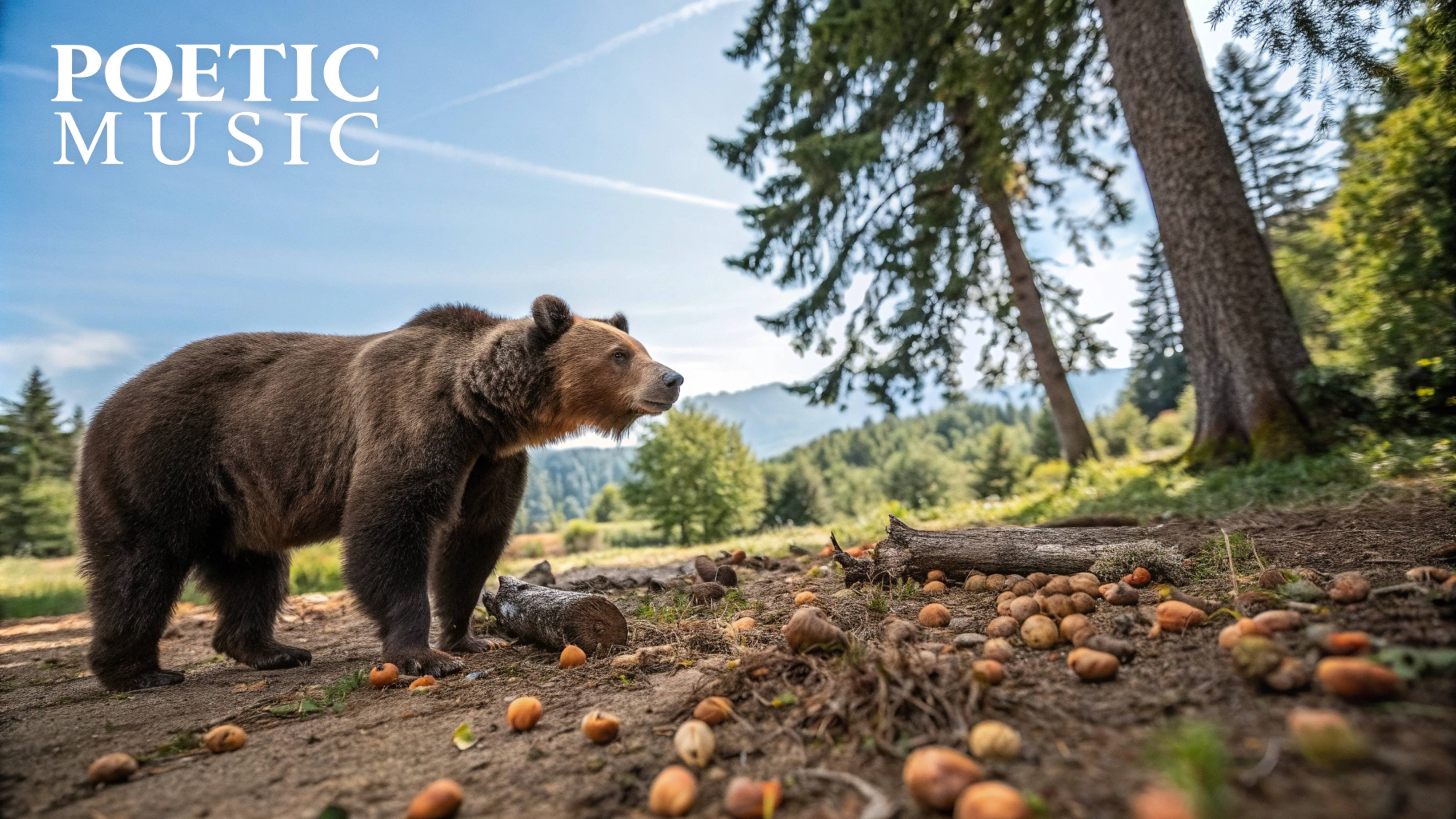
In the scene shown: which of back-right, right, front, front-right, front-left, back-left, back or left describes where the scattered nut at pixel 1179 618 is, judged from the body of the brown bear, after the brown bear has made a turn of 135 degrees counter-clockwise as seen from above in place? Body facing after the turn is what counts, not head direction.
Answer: back

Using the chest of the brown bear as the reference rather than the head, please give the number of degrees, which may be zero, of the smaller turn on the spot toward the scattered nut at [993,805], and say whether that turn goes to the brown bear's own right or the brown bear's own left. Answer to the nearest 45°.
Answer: approximately 90° to the brown bear's own right

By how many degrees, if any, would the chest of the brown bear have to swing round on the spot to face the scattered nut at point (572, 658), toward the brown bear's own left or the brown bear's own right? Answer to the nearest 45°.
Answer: approximately 45° to the brown bear's own right

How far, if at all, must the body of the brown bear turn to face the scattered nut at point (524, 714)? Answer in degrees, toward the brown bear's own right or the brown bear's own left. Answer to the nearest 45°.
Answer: approximately 90° to the brown bear's own right

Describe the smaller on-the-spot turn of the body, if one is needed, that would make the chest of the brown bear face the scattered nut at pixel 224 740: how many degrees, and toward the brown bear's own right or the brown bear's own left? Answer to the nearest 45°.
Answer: approximately 90° to the brown bear's own right

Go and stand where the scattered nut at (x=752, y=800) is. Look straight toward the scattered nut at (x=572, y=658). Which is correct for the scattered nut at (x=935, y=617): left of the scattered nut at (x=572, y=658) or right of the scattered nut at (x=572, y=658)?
right

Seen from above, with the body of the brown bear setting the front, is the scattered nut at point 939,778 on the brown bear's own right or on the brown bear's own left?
on the brown bear's own right

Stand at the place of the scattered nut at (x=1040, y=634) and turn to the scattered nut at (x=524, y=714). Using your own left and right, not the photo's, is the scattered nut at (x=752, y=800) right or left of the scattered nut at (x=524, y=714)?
left

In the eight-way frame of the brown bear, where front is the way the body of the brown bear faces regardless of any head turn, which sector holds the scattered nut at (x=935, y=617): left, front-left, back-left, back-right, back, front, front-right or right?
front-right

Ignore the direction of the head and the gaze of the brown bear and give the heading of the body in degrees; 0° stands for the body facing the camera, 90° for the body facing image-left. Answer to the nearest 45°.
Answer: approximately 270°

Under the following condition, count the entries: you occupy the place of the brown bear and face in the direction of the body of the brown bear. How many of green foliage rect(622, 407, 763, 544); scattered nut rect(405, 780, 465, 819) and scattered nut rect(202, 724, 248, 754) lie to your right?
2

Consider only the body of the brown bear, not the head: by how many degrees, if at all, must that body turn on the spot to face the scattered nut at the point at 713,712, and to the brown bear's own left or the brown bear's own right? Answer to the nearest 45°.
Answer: approximately 45° to the brown bear's own right
